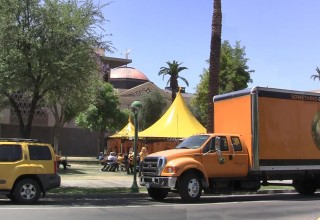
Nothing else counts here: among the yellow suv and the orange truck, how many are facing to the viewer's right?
0

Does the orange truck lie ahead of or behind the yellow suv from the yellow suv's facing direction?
behind

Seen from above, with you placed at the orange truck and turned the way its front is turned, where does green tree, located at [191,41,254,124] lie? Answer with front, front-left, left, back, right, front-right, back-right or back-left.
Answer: back-right

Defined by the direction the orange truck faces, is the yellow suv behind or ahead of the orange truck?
ahead

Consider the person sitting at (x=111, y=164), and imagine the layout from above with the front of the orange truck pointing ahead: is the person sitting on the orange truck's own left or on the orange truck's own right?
on the orange truck's own right

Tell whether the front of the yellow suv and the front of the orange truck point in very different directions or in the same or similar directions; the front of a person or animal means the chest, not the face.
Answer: same or similar directions

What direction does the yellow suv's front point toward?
to the viewer's left
